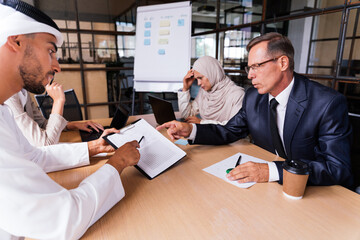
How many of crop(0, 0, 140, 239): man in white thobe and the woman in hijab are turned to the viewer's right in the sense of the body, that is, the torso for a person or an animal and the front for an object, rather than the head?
1

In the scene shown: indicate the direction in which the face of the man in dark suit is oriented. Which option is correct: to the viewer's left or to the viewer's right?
to the viewer's left

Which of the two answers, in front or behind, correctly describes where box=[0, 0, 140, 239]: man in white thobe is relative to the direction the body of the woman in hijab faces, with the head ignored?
in front

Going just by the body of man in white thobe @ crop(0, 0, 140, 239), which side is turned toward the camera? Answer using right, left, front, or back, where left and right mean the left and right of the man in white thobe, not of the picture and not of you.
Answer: right

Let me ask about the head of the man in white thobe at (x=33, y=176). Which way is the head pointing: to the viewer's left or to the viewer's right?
to the viewer's right

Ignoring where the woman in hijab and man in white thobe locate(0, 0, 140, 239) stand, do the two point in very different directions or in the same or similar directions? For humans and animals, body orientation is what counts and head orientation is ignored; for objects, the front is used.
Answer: very different directions

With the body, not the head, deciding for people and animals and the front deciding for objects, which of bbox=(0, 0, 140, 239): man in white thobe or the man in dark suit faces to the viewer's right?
the man in white thobe

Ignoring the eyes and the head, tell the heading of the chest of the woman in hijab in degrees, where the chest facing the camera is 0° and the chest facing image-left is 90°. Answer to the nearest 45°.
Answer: approximately 45°

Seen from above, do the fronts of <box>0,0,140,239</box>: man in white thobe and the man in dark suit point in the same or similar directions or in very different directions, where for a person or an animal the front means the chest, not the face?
very different directions

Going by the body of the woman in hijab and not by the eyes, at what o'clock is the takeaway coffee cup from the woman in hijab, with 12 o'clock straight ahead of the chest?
The takeaway coffee cup is roughly at 10 o'clock from the woman in hijab.

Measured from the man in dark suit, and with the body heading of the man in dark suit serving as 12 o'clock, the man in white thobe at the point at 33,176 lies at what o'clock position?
The man in white thobe is roughly at 12 o'clock from the man in dark suit.

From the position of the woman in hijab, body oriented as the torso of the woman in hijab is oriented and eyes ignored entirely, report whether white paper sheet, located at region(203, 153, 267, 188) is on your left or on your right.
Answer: on your left

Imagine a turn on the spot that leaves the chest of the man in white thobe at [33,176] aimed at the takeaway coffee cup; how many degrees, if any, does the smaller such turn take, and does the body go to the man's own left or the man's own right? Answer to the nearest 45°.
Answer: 0° — they already face it
